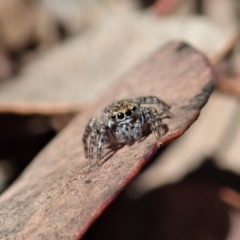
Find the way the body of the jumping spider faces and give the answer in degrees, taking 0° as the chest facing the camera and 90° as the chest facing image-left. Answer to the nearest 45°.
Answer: approximately 0°

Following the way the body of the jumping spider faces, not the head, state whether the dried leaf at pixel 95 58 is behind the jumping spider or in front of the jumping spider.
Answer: behind
